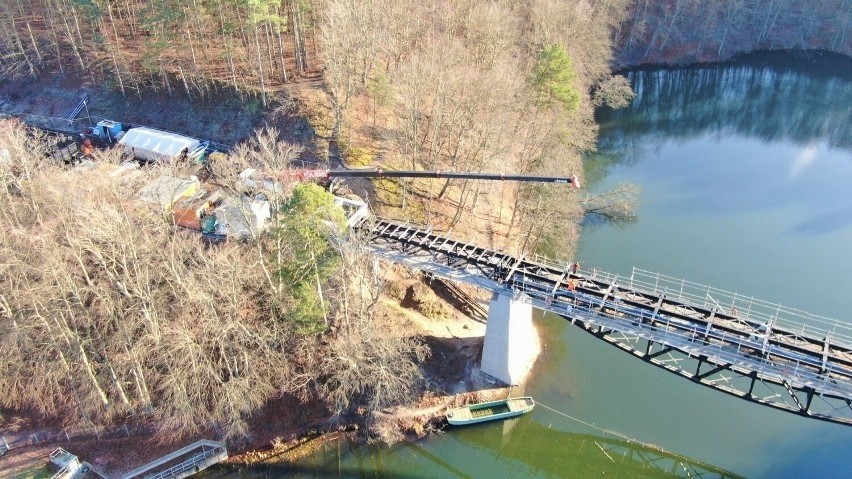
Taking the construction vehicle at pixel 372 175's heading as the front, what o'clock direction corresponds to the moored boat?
The moored boat is roughly at 2 o'clock from the construction vehicle.

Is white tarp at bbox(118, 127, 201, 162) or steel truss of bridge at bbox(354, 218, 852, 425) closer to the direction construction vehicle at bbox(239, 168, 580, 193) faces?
the steel truss of bridge

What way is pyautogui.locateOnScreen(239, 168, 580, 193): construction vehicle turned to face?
to the viewer's right

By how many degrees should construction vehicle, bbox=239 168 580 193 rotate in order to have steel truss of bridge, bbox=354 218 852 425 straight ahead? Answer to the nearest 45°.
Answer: approximately 45° to its right

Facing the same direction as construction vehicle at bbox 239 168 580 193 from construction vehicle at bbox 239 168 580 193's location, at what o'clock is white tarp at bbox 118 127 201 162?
The white tarp is roughly at 7 o'clock from the construction vehicle.
